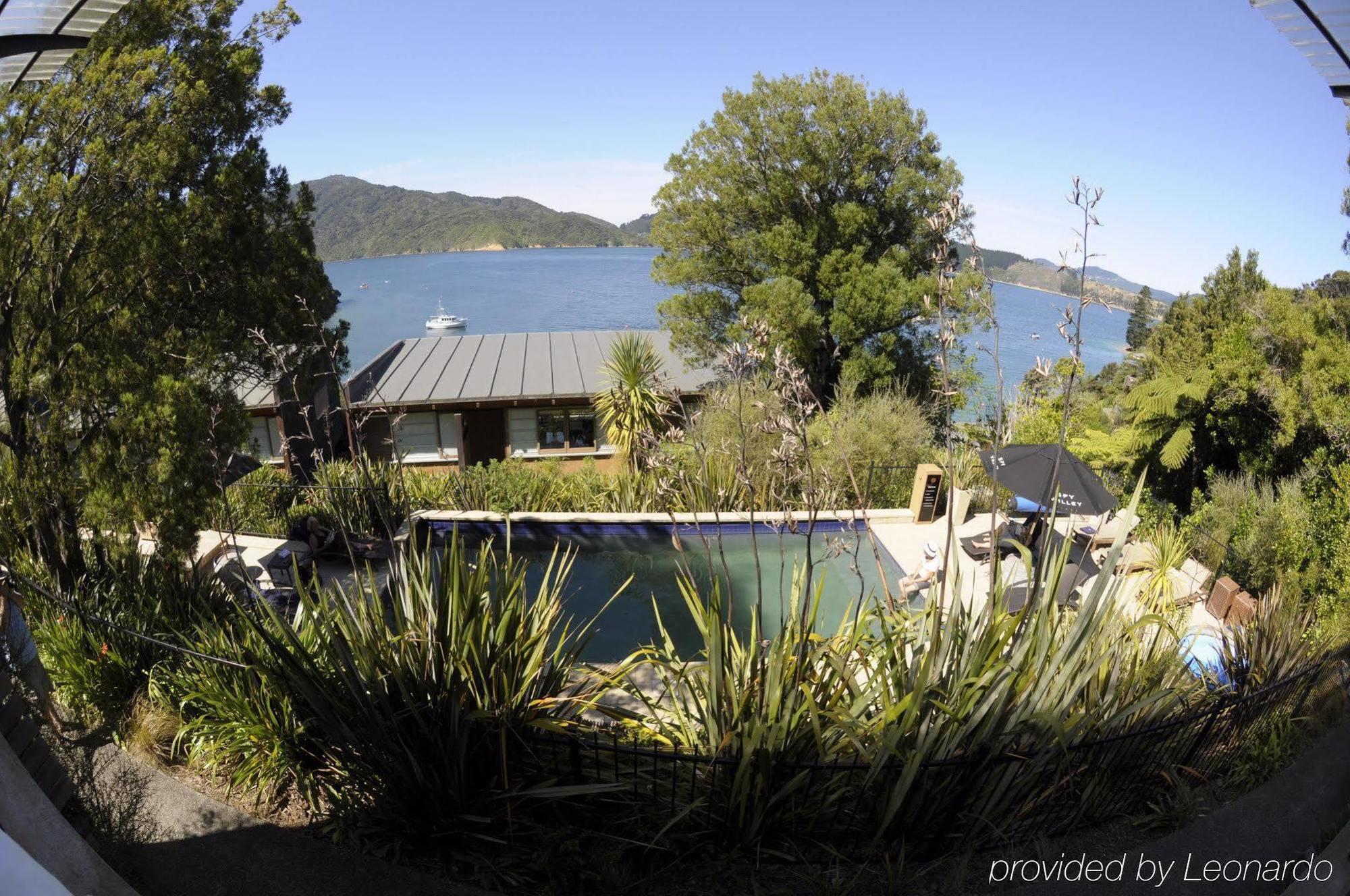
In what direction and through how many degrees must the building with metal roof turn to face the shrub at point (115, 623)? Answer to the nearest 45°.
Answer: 0° — it already faces it

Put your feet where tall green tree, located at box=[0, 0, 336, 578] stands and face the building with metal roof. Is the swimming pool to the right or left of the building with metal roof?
right

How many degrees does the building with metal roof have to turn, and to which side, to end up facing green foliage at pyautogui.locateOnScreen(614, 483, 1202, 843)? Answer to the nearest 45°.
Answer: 0° — it already faces it

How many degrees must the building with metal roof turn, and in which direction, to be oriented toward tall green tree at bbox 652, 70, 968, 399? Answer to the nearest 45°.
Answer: approximately 90° to its left
